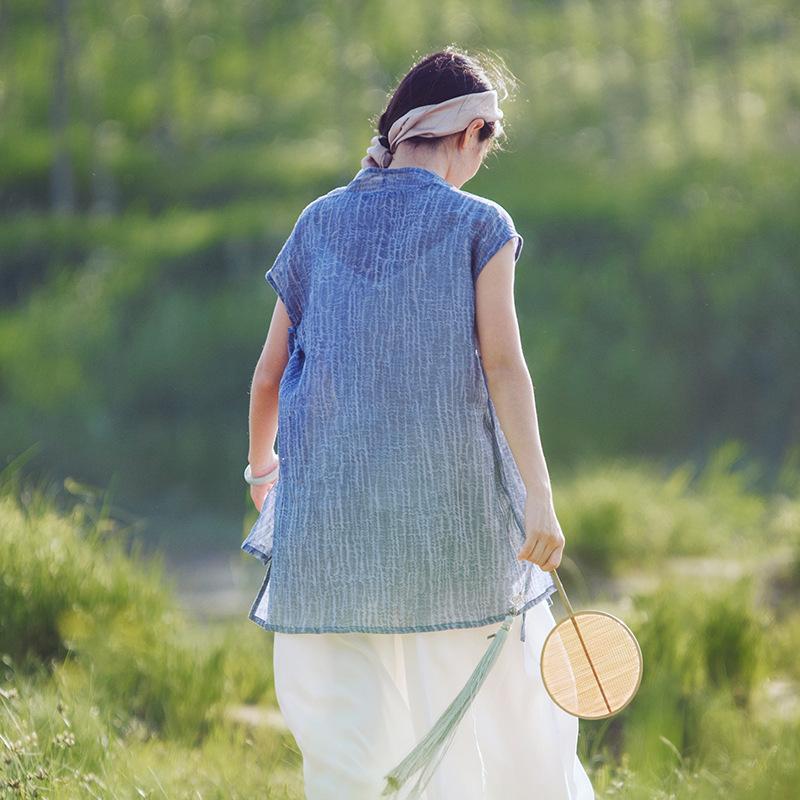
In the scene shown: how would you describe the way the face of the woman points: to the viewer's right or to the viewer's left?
to the viewer's right

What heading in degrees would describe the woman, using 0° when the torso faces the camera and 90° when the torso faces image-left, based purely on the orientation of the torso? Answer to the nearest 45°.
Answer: approximately 180°
